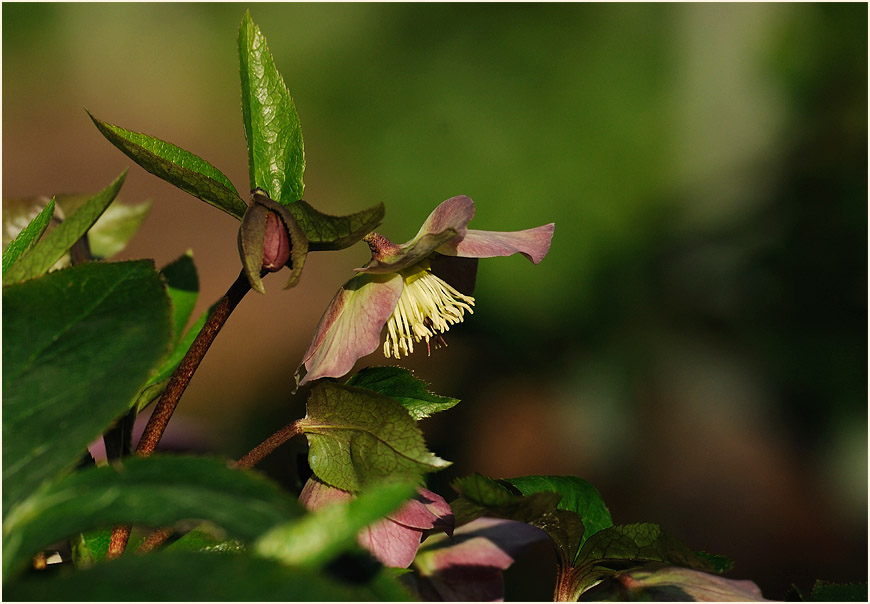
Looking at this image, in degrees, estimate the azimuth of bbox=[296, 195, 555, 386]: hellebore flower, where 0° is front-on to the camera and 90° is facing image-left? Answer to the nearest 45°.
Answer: approximately 270°
